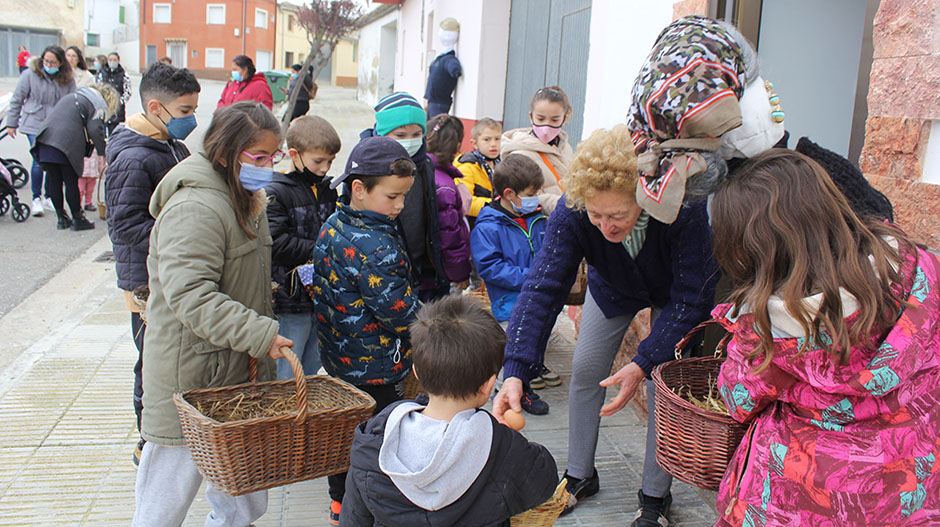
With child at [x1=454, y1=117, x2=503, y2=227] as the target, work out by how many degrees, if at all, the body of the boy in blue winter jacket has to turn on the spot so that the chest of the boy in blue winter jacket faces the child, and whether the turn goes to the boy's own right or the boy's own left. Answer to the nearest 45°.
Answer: approximately 135° to the boy's own left

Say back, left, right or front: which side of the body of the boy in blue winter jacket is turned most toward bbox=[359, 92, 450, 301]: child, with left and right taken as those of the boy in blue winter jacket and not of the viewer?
right

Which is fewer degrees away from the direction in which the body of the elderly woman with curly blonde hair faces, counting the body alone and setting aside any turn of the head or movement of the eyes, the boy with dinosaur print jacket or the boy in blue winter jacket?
the boy with dinosaur print jacket

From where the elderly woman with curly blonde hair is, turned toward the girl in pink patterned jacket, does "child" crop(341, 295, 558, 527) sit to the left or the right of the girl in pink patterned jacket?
right

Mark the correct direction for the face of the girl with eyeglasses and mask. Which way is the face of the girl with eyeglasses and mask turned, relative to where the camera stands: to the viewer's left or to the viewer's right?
to the viewer's right

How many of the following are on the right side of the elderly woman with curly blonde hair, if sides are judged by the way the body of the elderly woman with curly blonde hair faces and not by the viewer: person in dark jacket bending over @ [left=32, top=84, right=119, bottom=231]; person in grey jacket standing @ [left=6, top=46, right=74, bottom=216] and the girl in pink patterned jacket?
2

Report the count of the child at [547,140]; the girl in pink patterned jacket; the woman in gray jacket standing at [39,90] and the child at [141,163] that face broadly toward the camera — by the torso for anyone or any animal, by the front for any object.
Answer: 2

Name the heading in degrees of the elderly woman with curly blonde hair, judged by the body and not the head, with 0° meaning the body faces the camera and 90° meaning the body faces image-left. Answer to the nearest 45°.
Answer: approximately 45°
